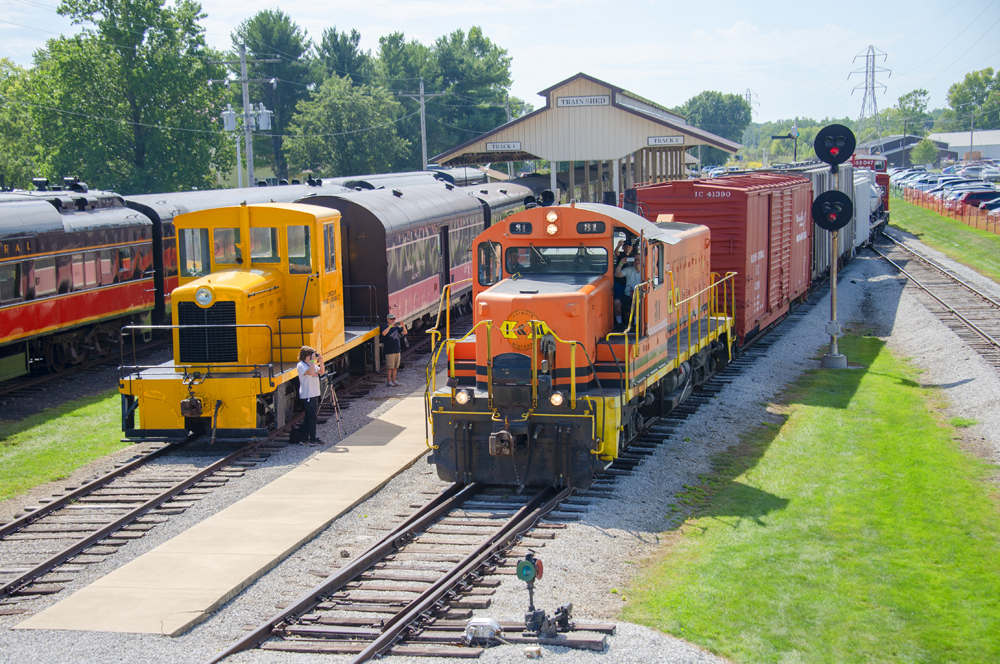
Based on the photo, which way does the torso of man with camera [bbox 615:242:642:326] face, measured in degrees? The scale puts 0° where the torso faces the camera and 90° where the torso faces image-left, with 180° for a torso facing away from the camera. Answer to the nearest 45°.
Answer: approximately 0°

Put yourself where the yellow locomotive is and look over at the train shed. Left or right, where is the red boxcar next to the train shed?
right

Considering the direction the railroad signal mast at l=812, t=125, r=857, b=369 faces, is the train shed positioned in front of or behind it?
behind

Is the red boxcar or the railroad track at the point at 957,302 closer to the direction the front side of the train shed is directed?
the red boxcar

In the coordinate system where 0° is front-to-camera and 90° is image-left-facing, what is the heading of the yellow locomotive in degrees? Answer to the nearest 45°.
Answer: approximately 45°

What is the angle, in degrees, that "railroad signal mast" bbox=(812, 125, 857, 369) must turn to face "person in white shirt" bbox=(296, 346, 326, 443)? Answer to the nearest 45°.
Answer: approximately 45° to its right

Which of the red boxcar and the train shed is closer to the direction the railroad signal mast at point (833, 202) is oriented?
the red boxcar

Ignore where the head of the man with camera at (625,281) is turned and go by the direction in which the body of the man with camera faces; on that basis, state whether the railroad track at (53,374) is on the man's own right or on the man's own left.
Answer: on the man's own right

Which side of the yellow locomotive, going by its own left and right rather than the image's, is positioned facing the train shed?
back
